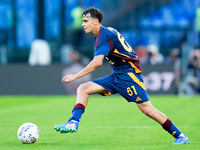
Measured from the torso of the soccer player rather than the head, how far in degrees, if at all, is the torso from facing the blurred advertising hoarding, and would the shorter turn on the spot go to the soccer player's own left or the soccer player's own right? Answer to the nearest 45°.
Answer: approximately 90° to the soccer player's own right

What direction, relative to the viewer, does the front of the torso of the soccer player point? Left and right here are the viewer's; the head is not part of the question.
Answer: facing to the left of the viewer

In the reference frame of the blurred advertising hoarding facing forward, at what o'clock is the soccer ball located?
The soccer ball is roughly at 12 o'clock from the blurred advertising hoarding.

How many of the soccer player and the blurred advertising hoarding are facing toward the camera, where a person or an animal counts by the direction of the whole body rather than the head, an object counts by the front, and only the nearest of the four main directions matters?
1
